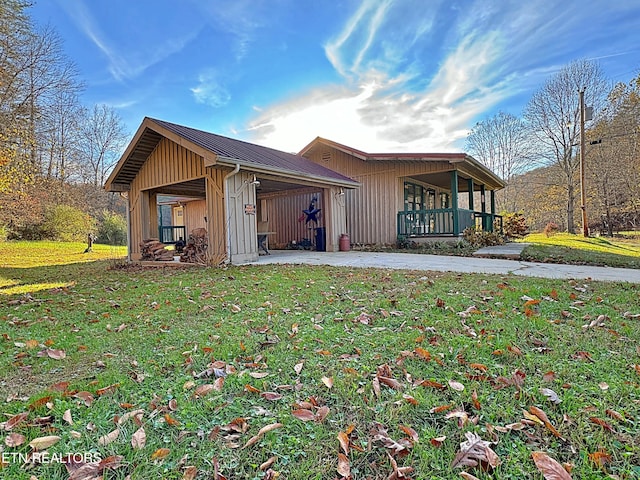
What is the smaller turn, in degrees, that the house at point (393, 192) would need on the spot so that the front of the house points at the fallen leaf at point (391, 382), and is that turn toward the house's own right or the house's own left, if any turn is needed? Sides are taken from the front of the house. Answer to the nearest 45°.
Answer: approximately 45° to the house's own right

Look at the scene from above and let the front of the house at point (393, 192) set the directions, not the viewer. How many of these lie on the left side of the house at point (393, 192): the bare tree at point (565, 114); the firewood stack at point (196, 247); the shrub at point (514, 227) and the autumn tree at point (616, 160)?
3

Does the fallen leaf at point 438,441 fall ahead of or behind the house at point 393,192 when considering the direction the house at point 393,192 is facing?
ahead

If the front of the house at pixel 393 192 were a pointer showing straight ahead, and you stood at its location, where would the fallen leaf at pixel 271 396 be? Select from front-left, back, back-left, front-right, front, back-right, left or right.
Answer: front-right

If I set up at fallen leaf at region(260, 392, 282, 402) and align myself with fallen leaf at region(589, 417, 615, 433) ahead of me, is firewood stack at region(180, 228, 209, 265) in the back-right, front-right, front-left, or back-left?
back-left

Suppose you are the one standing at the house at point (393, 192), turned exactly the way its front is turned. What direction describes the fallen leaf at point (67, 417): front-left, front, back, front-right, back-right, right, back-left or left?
front-right

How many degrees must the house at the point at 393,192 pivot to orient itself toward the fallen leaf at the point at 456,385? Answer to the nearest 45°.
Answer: approximately 45° to its right

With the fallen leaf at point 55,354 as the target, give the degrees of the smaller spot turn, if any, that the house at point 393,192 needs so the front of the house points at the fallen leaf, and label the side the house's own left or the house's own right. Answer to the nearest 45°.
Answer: approximately 45° to the house's own right

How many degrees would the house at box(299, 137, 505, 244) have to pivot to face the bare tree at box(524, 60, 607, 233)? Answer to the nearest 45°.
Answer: approximately 90° to its left

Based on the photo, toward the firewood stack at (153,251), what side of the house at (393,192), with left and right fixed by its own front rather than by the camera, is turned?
right

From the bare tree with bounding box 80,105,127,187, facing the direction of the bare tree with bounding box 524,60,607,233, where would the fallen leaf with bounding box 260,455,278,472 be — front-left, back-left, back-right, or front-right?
front-right

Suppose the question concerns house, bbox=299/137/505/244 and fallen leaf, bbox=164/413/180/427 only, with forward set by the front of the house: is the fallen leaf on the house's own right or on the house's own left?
on the house's own right

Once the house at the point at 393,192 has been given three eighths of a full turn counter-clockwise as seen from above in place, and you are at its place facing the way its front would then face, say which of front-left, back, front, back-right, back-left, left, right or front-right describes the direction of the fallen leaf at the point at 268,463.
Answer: back

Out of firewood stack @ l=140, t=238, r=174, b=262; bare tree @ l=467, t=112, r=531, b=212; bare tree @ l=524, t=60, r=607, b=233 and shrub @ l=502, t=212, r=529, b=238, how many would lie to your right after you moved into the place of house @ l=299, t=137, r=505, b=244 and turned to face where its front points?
1

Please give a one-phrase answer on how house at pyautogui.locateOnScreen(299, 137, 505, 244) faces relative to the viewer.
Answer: facing the viewer and to the right of the viewer

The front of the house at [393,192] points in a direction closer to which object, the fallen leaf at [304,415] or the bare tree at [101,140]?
the fallen leaf

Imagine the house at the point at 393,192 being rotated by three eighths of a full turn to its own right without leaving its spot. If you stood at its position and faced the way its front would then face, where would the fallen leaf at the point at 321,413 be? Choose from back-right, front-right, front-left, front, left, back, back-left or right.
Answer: left
